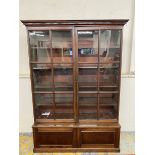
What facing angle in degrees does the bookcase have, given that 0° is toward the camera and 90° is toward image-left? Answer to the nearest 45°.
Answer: approximately 0°
